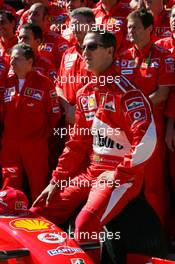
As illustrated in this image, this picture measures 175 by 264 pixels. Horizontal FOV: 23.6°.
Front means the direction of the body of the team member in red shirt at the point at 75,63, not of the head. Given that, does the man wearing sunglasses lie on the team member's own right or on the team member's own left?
on the team member's own left

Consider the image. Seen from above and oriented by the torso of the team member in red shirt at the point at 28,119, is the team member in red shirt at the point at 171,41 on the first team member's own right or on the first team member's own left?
on the first team member's own left

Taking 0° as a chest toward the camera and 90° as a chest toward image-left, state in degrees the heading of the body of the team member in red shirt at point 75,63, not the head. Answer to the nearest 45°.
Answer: approximately 45°

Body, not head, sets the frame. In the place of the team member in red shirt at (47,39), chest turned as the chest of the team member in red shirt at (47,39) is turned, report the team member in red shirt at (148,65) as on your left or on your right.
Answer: on your left

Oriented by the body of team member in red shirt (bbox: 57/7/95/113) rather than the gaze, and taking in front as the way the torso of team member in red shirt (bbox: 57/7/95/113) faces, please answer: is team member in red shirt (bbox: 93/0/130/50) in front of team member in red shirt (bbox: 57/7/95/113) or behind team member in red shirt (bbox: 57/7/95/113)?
behind
